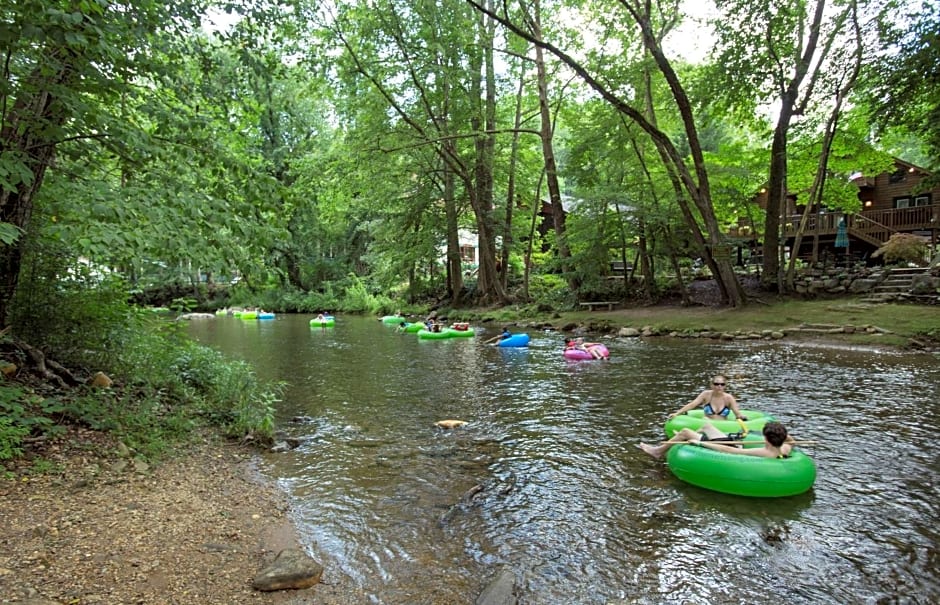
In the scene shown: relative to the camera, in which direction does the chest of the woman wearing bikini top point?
toward the camera

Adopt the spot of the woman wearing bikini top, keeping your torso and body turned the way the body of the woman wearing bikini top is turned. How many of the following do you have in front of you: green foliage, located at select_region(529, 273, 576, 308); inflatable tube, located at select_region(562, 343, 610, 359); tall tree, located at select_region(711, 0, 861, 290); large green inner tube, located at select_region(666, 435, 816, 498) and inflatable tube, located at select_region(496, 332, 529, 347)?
1

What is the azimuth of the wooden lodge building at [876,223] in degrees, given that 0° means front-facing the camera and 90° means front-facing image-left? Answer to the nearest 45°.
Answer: approximately 45°

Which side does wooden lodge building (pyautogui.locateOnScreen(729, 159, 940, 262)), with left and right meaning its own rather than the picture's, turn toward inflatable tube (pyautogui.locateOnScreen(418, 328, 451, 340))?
front

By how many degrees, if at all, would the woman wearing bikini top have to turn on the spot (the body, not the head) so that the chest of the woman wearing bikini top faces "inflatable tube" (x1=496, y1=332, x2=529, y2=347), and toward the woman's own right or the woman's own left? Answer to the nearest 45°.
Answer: approximately 135° to the woman's own right

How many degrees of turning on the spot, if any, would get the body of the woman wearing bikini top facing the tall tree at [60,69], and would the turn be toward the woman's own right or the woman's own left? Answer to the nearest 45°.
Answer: approximately 45° to the woman's own right

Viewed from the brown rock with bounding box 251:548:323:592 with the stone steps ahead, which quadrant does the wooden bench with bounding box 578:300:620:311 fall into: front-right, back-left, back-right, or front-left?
front-left

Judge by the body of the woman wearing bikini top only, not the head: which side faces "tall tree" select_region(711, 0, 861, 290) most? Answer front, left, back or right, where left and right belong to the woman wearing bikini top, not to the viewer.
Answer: back

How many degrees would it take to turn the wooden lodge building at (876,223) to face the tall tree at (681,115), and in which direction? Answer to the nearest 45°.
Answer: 0° — it already faces it

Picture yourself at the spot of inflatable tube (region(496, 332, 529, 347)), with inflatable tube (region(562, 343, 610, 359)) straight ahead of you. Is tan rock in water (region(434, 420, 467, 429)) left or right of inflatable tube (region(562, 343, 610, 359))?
right

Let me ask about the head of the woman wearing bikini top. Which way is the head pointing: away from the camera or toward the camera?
toward the camera

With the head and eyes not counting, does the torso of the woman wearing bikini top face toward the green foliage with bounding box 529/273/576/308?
no

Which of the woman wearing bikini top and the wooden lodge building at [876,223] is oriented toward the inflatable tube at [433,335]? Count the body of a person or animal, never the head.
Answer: the wooden lodge building

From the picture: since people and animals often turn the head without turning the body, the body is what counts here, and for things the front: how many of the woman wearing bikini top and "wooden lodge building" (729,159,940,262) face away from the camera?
0

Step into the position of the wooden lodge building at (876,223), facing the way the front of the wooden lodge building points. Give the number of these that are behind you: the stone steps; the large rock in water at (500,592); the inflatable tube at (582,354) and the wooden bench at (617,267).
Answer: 0

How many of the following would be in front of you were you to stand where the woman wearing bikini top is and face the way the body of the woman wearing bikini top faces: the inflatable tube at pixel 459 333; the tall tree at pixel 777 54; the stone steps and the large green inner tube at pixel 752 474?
1
